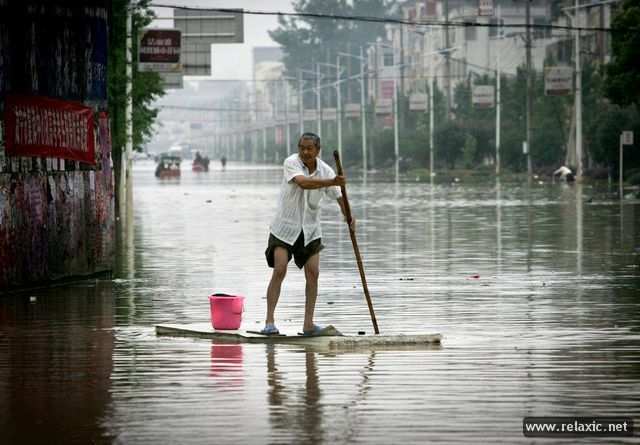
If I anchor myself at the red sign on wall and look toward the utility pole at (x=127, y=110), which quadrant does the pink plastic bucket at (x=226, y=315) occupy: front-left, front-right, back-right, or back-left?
back-right

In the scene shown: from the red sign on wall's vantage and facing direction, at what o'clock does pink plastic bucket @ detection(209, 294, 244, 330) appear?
The pink plastic bucket is roughly at 1 o'clock from the red sign on wall.

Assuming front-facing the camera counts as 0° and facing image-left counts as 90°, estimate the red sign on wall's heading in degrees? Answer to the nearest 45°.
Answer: approximately 315°

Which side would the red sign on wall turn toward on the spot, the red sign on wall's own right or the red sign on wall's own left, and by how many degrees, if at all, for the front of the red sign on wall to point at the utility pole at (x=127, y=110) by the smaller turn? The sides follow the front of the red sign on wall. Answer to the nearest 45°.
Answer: approximately 135° to the red sign on wall's own left

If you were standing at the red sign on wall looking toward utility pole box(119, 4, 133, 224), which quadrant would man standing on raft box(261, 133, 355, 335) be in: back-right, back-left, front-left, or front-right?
back-right

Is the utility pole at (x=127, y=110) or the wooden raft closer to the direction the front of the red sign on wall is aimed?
the wooden raft

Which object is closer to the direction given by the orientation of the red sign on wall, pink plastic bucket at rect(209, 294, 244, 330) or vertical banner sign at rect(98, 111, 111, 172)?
the pink plastic bucket
